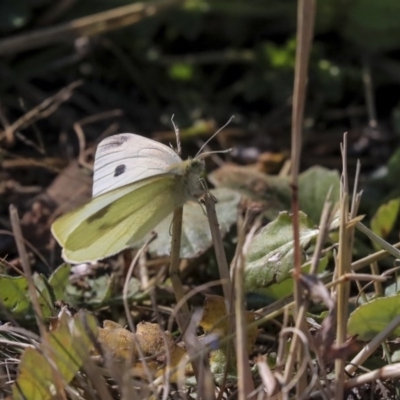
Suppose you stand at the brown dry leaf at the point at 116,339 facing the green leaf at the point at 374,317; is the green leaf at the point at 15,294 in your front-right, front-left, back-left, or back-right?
back-left

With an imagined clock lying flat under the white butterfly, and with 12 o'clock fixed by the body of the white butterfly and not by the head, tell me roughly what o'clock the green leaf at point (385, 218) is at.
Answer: The green leaf is roughly at 11 o'clock from the white butterfly.

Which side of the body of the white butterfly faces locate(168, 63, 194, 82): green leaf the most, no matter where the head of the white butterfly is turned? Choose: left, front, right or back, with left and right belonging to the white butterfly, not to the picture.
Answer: left

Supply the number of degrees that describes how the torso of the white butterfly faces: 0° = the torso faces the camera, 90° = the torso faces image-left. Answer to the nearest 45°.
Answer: approximately 270°
